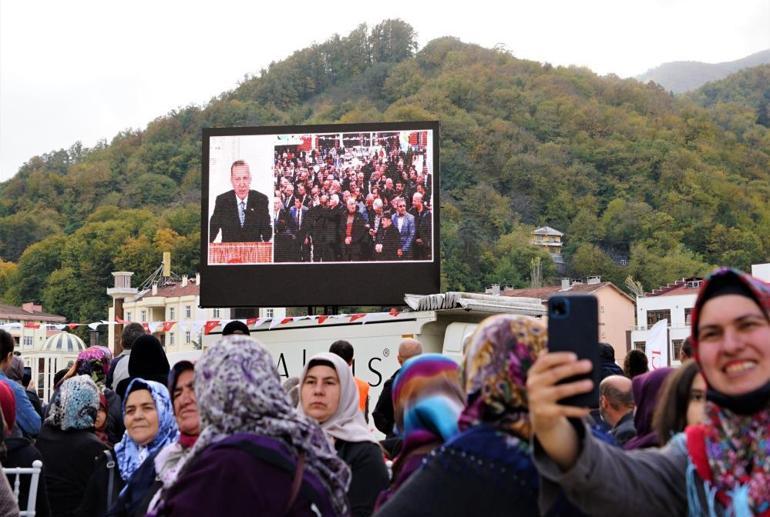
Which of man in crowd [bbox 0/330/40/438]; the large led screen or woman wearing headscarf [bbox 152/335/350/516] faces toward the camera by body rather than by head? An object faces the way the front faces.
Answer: the large led screen

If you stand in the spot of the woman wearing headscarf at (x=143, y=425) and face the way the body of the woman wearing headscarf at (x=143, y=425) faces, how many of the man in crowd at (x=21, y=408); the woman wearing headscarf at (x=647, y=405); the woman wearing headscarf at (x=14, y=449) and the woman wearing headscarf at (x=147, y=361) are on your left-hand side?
1

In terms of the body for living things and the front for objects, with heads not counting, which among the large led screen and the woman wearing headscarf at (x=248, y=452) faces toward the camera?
the large led screen

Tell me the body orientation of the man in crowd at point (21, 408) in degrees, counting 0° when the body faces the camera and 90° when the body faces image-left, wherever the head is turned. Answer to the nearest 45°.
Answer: approximately 225°

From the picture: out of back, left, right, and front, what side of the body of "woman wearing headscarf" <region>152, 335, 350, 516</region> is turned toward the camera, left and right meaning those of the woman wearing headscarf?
back

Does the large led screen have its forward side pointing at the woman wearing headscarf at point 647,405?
yes

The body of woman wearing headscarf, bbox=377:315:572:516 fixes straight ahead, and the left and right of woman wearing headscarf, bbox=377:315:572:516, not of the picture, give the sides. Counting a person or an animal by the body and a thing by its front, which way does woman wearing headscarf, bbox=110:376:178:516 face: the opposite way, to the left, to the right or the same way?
the opposite way

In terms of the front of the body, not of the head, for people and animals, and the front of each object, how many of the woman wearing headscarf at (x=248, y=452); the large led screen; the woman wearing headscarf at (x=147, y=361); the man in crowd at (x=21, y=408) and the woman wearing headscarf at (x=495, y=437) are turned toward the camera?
1

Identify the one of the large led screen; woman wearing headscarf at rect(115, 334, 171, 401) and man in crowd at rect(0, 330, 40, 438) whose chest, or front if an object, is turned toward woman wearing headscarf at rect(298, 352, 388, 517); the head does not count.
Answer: the large led screen

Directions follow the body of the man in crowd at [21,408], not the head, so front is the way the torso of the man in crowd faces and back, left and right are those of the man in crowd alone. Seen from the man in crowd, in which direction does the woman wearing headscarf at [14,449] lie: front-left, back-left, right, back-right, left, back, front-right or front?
back-right

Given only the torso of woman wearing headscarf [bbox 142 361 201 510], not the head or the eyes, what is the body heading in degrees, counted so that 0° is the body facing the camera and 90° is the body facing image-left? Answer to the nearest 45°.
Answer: approximately 315°

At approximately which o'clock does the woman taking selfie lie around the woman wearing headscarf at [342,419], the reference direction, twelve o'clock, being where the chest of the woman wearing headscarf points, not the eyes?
The woman taking selfie is roughly at 10 o'clock from the woman wearing headscarf.

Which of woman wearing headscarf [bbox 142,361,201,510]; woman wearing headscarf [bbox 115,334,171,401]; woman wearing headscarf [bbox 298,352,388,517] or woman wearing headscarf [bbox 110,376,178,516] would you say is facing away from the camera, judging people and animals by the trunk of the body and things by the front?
woman wearing headscarf [bbox 115,334,171,401]

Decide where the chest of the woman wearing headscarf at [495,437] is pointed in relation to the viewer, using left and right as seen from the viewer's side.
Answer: facing away from the viewer and to the right of the viewer

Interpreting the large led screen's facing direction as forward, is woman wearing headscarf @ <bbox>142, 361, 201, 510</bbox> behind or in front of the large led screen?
in front

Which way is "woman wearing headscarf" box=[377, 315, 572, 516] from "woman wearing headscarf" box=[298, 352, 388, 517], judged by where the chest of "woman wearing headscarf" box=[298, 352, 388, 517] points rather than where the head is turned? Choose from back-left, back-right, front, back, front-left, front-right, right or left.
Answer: front-left

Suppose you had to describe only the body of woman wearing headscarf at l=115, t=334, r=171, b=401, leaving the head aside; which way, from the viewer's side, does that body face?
away from the camera
